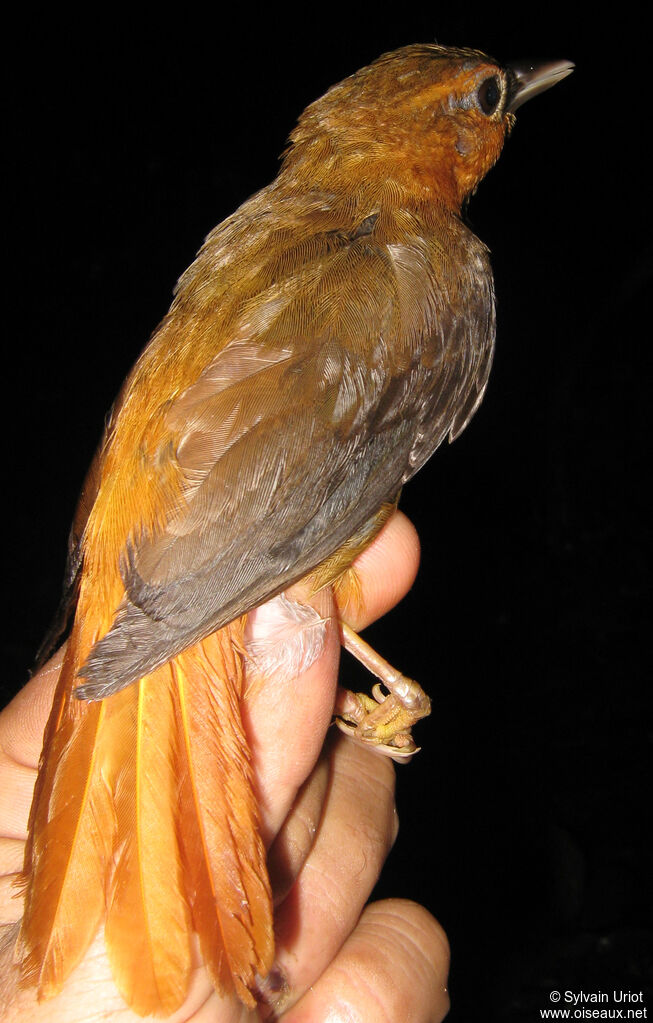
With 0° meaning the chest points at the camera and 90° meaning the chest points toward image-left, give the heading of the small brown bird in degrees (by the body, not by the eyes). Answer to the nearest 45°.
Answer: approximately 225°
